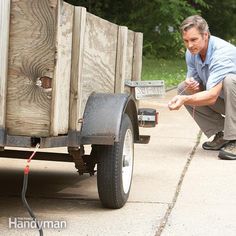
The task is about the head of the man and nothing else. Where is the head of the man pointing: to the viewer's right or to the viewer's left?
to the viewer's left

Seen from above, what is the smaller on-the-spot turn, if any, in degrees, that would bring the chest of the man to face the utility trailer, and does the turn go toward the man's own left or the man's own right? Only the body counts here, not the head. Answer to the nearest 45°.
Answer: approximately 45° to the man's own left

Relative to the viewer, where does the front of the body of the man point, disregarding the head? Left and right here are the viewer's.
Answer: facing the viewer and to the left of the viewer
